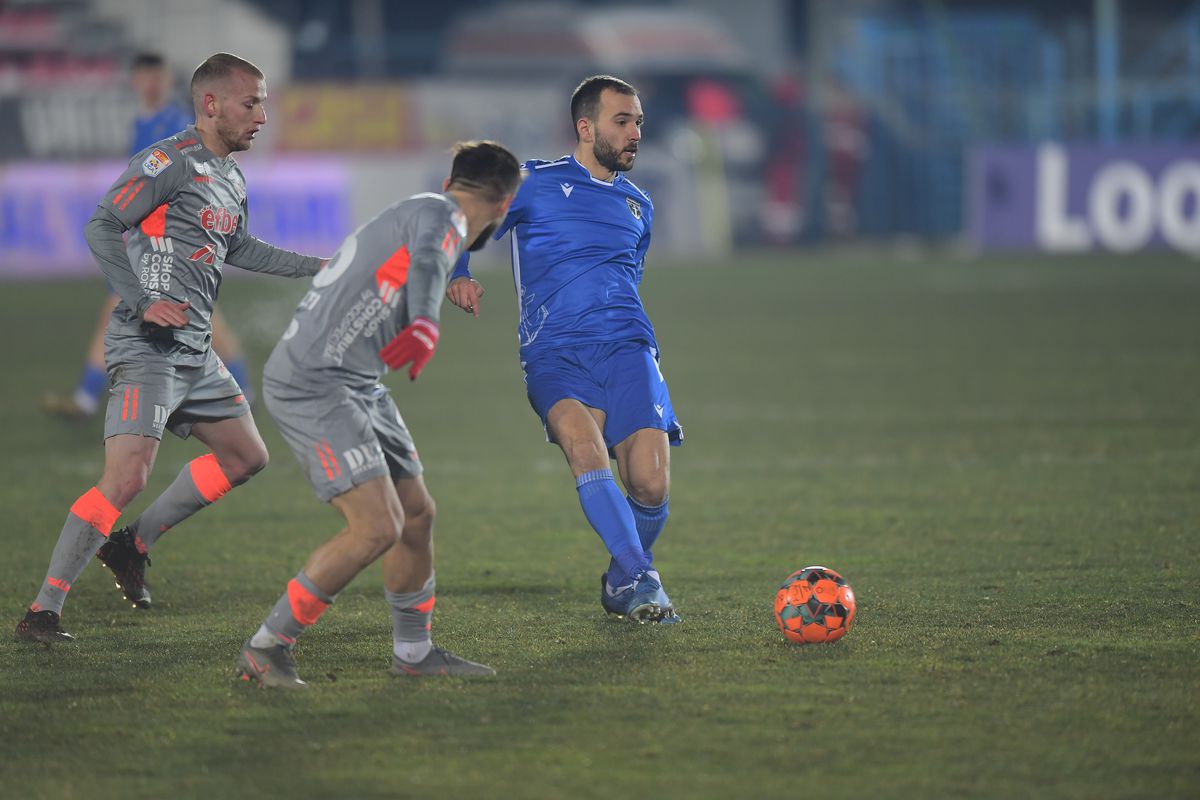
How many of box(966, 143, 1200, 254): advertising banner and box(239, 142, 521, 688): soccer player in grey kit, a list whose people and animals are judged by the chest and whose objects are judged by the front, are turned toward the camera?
1

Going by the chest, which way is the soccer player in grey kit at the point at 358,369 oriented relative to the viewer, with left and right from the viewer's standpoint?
facing to the right of the viewer

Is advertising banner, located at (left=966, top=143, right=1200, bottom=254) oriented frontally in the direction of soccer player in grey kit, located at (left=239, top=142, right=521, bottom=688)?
yes

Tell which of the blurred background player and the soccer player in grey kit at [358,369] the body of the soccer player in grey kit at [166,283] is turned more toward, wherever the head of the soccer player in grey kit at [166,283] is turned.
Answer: the soccer player in grey kit

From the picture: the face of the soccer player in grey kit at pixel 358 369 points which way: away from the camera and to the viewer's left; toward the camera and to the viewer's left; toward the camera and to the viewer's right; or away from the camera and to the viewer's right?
away from the camera and to the viewer's right

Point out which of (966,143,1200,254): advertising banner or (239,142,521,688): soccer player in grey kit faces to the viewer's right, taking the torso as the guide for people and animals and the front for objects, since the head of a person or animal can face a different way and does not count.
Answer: the soccer player in grey kit

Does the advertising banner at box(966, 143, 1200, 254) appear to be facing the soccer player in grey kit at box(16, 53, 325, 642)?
yes

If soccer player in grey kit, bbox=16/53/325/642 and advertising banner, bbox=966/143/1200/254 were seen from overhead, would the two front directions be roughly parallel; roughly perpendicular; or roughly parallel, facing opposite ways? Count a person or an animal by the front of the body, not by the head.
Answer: roughly perpendicular

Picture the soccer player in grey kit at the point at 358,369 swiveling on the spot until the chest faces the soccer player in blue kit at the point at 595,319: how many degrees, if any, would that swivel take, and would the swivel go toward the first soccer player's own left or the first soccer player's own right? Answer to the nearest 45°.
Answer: approximately 45° to the first soccer player's own left
